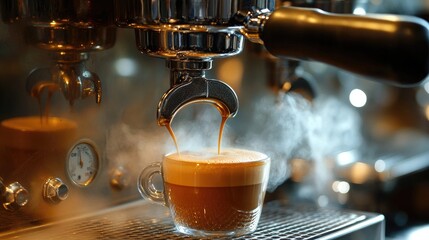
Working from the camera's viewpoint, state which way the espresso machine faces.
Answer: facing the viewer and to the right of the viewer
